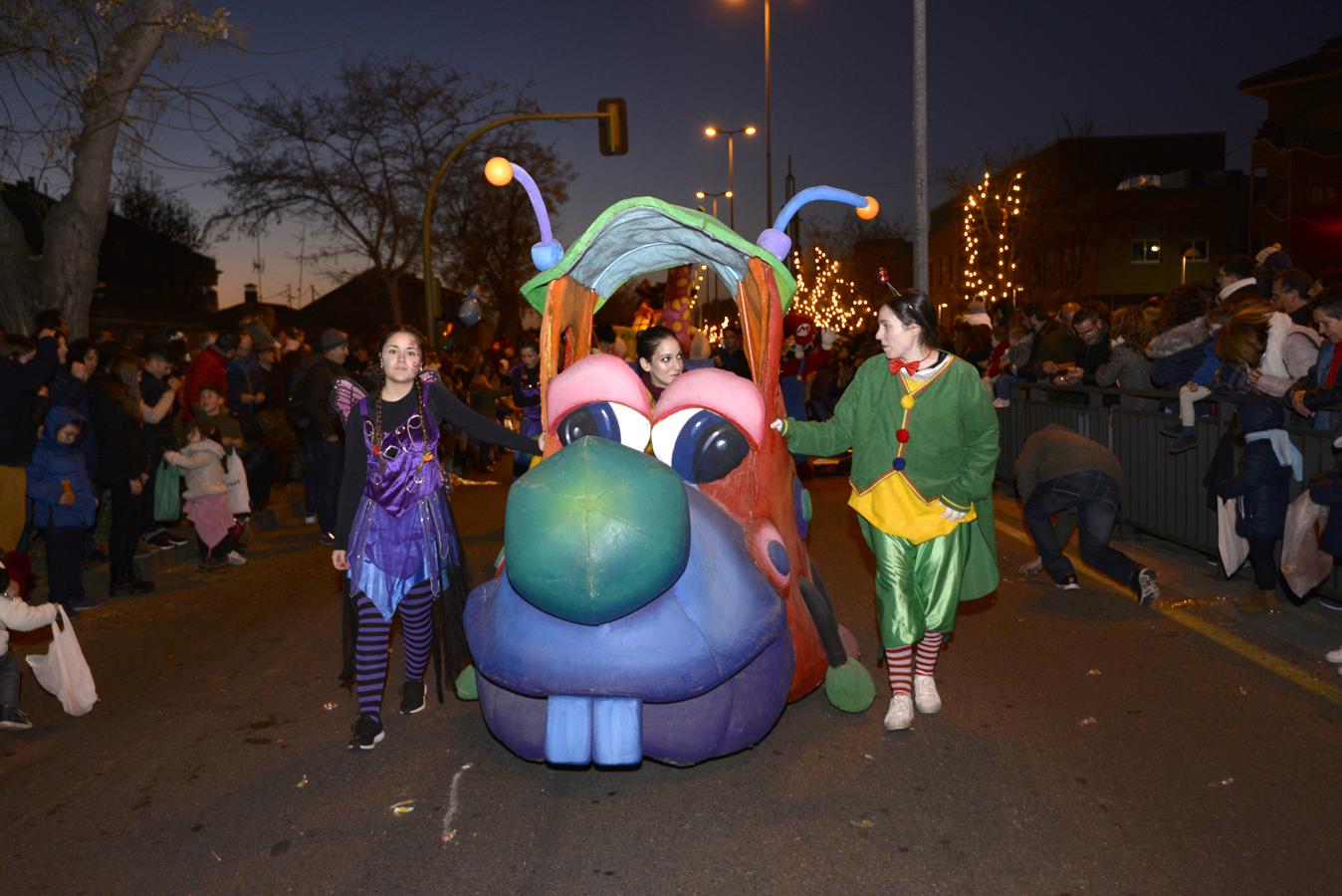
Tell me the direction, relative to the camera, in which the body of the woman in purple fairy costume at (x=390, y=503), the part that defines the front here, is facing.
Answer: toward the camera

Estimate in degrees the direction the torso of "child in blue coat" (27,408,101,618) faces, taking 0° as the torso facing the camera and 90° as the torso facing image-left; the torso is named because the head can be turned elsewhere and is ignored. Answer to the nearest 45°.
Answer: approximately 315°

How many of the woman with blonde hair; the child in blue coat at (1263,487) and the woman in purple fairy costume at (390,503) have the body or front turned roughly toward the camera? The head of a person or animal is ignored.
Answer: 1

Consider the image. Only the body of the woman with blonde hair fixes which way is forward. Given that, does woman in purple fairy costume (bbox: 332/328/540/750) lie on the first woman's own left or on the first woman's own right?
on the first woman's own left

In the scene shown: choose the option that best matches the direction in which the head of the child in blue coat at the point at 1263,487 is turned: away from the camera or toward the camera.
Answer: away from the camera

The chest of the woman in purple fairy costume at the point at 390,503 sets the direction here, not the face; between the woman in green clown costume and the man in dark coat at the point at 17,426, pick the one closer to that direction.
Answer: the woman in green clown costume
